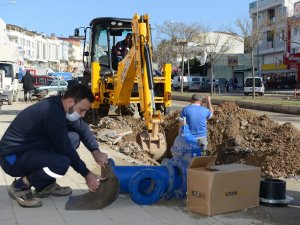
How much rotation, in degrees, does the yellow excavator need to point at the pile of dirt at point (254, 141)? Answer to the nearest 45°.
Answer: approximately 135° to its right

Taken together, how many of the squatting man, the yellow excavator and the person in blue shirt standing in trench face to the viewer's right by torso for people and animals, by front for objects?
1

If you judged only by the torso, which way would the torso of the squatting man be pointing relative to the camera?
to the viewer's right

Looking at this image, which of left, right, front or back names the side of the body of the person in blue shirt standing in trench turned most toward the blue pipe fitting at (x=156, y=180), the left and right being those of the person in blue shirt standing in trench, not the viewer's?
back

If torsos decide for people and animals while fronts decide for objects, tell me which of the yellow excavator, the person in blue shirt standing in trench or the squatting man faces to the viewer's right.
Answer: the squatting man

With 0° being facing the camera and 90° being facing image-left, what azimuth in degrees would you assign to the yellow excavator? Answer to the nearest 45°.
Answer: approximately 180°

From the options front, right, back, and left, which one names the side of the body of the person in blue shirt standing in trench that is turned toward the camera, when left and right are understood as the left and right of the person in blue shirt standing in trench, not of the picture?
back

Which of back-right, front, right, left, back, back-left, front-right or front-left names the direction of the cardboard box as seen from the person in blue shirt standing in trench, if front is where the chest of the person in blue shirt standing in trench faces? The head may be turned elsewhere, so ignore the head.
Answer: back

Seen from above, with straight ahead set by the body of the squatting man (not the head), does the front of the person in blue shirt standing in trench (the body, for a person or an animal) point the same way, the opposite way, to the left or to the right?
to the left

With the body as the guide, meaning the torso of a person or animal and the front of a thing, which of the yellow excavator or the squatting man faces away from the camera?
the yellow excavator

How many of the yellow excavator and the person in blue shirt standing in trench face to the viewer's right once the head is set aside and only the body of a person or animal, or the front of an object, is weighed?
0

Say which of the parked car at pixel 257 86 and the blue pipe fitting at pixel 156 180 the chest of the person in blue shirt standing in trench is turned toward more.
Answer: the parked car
